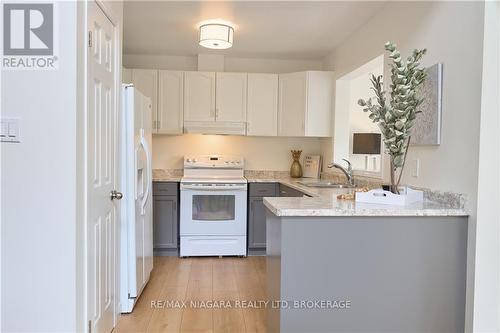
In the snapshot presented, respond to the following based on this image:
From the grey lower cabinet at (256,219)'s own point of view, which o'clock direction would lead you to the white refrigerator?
The white refrigerator is roughly at 1 o'clock from the grey lower cabinet.

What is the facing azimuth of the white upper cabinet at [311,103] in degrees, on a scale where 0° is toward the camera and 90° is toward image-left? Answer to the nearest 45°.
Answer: approximately 45°

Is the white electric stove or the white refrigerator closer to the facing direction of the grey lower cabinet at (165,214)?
the white refrigerator

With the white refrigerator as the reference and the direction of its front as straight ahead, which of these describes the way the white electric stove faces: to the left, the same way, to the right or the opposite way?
to the right

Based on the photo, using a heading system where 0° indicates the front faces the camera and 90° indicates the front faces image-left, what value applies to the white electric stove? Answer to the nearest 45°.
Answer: approximately 0°

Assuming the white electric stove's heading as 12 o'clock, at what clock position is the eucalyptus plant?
The eucalyptus plant is roughly at 11 o'clock from the white electric stove.

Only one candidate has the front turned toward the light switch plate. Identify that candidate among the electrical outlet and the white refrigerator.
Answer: the electrical outlet

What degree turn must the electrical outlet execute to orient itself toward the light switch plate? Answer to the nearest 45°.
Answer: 0° — it already faces it

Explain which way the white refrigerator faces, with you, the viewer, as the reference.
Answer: facing to the right of the viewer

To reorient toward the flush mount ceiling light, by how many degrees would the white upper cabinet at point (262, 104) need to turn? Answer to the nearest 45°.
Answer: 0° — it already faces it
